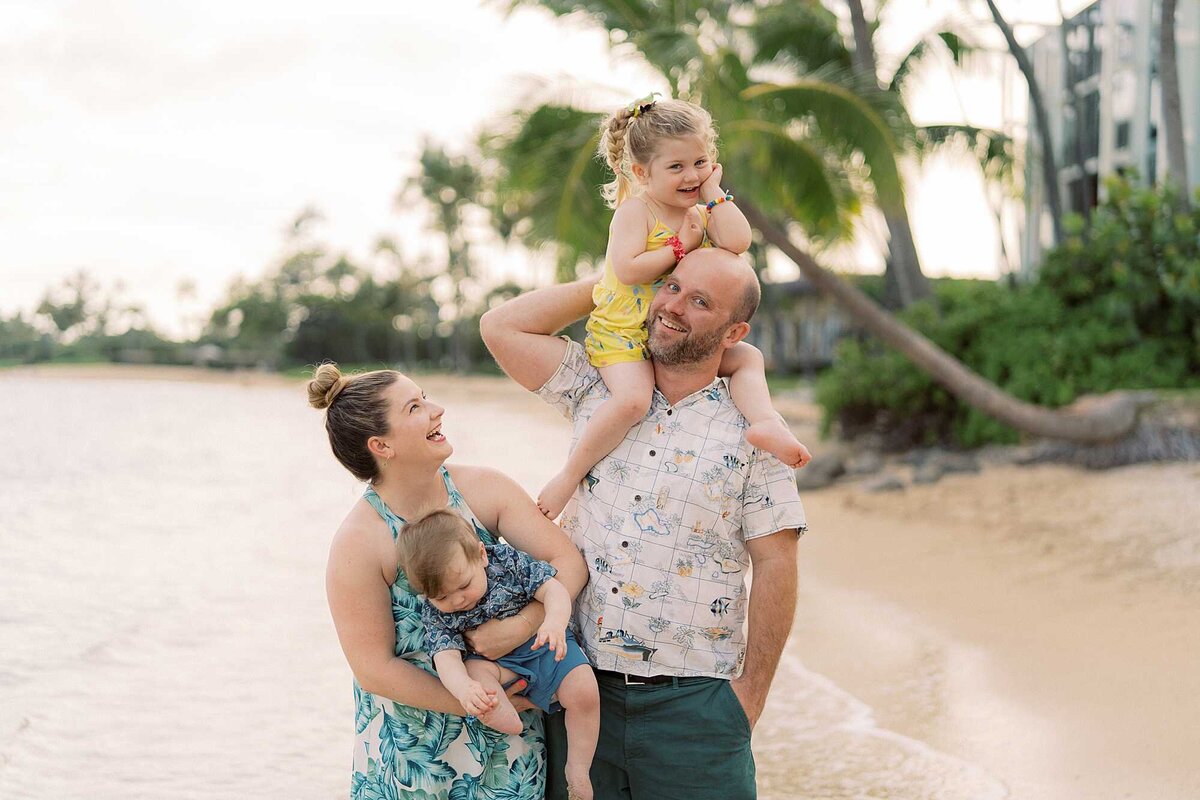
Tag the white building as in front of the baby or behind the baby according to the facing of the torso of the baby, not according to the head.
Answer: behind

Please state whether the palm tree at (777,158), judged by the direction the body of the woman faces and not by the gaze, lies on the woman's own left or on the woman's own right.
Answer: on the woman's own left

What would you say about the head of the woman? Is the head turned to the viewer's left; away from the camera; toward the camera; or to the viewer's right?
to the viewer's right

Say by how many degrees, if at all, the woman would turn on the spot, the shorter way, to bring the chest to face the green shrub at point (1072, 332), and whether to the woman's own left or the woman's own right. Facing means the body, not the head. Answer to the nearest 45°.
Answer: approximately 90° to the woman's own left

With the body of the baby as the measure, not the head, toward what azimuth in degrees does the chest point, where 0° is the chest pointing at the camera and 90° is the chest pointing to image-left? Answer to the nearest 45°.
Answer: approximately 0°

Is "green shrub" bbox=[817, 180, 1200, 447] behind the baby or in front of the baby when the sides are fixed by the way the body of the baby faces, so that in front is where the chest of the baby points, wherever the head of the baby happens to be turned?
behind

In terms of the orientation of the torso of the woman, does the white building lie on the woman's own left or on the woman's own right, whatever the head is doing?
on the woman's own left

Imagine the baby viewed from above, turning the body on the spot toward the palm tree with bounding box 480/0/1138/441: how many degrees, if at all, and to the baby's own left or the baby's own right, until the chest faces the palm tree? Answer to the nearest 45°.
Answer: approximately 180°

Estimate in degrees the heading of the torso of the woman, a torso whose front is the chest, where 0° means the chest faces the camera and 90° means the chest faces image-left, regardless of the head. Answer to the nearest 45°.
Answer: approximately 315°
